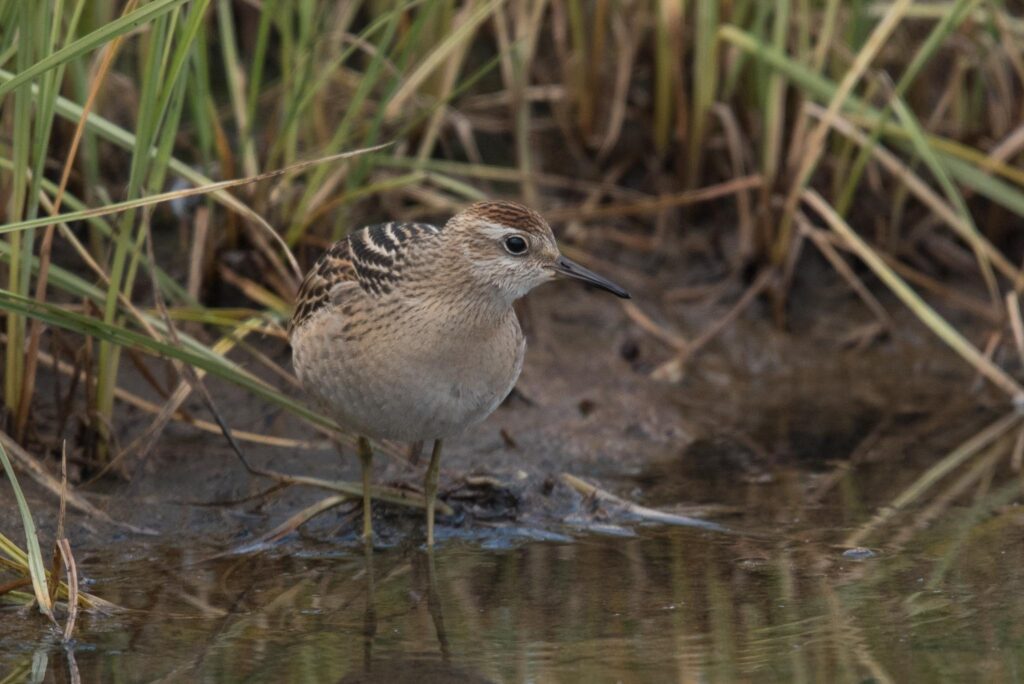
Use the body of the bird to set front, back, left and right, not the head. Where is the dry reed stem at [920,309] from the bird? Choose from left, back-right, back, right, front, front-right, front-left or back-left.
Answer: left

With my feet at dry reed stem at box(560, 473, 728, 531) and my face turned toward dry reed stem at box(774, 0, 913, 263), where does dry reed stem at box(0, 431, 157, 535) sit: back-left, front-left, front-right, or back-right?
back-left

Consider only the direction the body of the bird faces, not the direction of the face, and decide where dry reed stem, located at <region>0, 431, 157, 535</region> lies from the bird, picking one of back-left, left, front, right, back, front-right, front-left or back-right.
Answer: back-right

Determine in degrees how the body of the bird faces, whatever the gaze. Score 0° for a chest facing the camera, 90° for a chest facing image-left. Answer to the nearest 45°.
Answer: approximately 315°

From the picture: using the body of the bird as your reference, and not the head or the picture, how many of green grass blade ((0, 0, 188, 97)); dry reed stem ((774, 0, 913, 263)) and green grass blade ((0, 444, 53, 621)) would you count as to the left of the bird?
1

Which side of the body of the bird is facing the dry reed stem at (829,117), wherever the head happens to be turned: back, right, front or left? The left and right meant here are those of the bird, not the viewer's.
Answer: left

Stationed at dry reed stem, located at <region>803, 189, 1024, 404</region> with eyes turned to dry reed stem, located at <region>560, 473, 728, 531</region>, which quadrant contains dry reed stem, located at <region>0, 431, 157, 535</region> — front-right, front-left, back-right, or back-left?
front-right

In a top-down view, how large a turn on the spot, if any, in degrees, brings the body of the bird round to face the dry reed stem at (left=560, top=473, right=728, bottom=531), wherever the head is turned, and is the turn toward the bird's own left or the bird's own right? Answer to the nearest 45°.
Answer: approximately 90° to the bird's own left

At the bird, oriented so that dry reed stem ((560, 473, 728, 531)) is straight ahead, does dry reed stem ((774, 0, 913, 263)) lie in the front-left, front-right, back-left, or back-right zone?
front-left

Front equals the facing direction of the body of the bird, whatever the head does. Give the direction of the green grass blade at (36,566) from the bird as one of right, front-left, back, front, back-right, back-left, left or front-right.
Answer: right

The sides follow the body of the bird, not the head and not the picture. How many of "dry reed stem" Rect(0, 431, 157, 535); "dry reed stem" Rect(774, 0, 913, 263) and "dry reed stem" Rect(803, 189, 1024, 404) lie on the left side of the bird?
2
